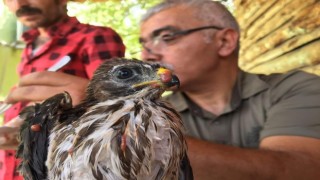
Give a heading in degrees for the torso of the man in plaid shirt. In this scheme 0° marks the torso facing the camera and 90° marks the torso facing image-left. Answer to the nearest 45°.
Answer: approximately 45°

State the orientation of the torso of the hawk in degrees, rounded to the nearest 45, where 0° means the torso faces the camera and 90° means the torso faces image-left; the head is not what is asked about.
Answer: approximately 315°
